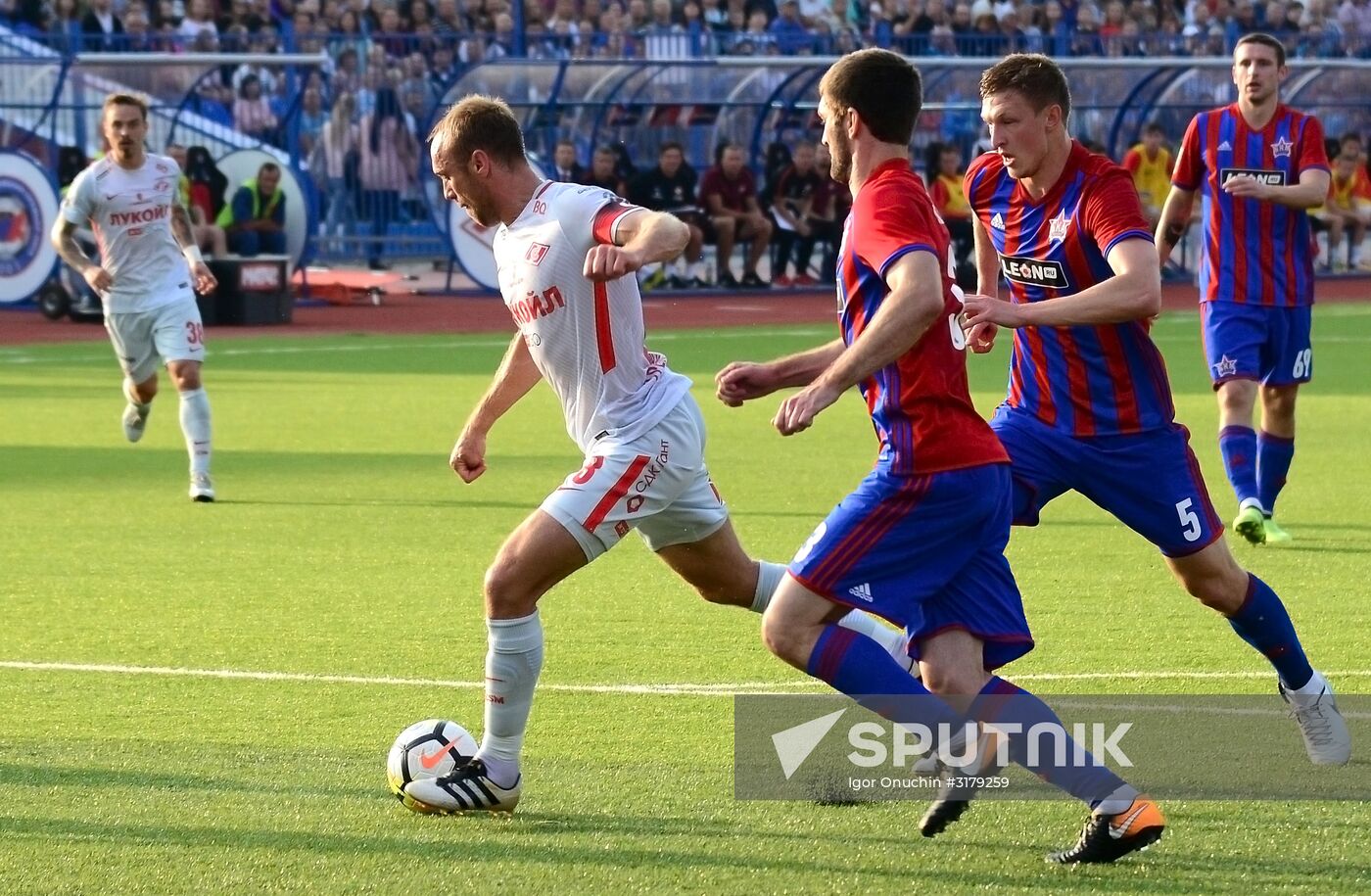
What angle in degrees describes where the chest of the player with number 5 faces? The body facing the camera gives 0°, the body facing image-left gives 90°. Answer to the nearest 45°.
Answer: approximately 45°

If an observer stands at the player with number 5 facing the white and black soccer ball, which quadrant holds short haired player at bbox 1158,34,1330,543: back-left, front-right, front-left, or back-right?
back-right

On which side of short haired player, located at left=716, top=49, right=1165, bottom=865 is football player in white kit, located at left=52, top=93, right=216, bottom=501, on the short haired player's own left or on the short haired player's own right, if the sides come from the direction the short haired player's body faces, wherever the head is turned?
on the short haired player's own right

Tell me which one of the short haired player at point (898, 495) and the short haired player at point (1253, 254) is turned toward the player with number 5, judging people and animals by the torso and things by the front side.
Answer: the short haired player at point (1253, 254)

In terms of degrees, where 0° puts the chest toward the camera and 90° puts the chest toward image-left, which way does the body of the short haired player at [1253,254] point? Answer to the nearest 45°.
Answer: approximately 0°

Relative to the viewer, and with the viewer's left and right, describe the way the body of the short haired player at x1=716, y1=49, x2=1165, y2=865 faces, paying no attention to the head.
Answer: facing to the left of the viewer

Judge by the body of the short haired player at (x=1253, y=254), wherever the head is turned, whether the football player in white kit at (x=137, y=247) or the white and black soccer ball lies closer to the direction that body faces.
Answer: the white and black soccer ball

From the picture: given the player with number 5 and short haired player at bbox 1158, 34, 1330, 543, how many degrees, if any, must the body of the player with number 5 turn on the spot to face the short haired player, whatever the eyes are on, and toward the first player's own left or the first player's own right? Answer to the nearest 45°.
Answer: approximately 135° to the first player's own right

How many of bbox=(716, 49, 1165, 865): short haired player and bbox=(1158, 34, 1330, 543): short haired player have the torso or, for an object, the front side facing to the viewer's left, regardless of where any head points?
1

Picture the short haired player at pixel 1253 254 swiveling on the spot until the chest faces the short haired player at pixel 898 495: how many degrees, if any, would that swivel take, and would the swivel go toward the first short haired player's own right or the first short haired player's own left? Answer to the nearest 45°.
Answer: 0° — they already face them
